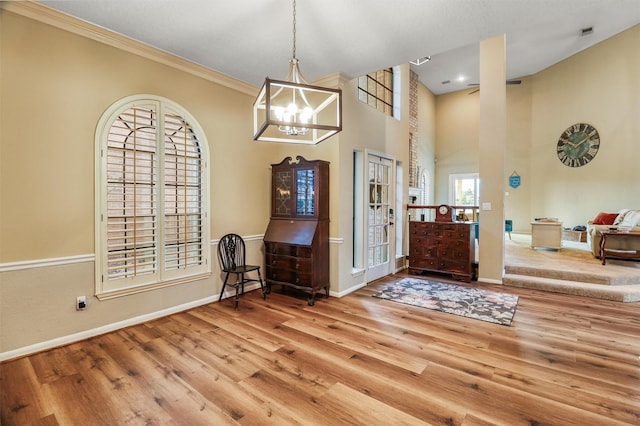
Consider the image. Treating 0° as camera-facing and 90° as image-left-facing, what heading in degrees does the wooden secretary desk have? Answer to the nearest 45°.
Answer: approximately 45°

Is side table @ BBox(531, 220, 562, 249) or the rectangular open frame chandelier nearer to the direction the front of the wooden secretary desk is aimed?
the rectangular open frame chandelier

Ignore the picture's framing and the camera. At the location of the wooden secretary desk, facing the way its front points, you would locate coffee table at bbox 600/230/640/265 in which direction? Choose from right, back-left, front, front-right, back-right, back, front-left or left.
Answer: back-left

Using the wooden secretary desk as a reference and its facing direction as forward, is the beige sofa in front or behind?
behind

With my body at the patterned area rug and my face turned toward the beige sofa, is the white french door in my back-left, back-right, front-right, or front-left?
back-left

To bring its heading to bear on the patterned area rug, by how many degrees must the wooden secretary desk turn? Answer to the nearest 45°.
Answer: approximately 135° to its left

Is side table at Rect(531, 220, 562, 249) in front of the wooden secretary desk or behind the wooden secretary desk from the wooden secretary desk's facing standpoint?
behind

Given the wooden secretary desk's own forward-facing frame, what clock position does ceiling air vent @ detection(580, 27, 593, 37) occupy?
The ceiling air vent is roughly at 7 o'clock from the wooden secretary desk.

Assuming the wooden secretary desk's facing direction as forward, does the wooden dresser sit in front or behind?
behind

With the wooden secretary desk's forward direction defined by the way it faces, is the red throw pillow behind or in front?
behind
